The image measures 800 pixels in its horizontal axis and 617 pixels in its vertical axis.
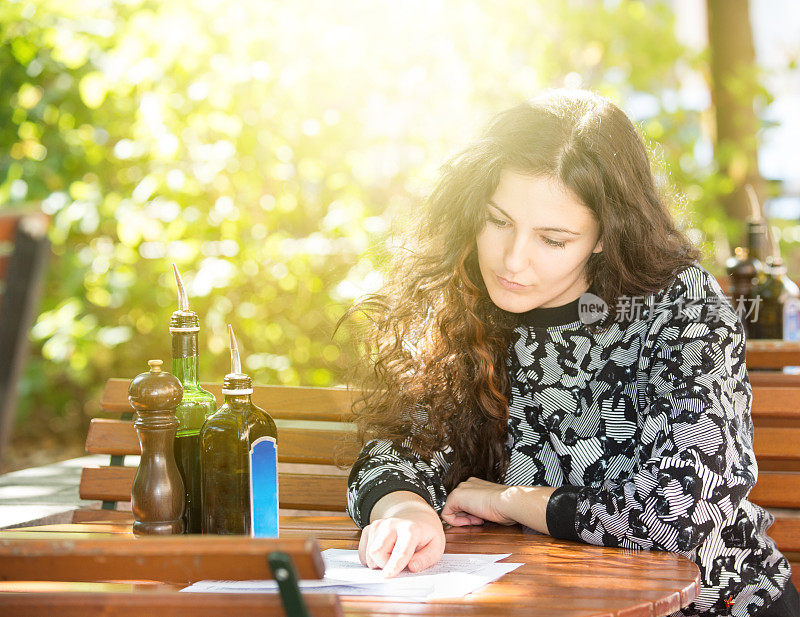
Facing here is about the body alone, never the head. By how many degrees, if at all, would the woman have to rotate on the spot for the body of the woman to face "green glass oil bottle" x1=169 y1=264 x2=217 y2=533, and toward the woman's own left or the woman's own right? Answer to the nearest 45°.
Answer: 0° — they already face it

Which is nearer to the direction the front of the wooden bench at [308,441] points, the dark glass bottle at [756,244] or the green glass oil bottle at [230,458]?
the green glass oil bottle

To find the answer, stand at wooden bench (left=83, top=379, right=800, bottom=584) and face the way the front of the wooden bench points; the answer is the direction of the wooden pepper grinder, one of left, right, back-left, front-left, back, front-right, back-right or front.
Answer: front

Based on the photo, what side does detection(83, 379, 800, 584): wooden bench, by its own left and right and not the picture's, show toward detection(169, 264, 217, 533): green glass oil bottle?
front

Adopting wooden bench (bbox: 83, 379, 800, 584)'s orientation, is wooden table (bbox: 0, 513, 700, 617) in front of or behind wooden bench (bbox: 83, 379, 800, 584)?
in front

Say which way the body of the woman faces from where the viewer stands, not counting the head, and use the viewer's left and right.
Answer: facing the viewer and to the left of the viewer

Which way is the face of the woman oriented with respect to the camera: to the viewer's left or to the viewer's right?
to the viewer's left

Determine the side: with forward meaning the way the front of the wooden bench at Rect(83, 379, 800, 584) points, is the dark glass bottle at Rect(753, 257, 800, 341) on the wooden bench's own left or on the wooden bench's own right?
on the wooden bench's own left

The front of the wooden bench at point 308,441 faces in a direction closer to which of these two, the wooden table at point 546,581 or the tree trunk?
the wooden table

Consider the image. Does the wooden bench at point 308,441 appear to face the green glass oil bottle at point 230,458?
yes

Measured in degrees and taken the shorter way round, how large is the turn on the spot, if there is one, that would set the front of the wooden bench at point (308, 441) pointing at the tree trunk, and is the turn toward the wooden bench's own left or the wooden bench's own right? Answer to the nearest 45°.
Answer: approximately 135° to the wooden bench's own left

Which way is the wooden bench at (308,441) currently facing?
toward the camera
